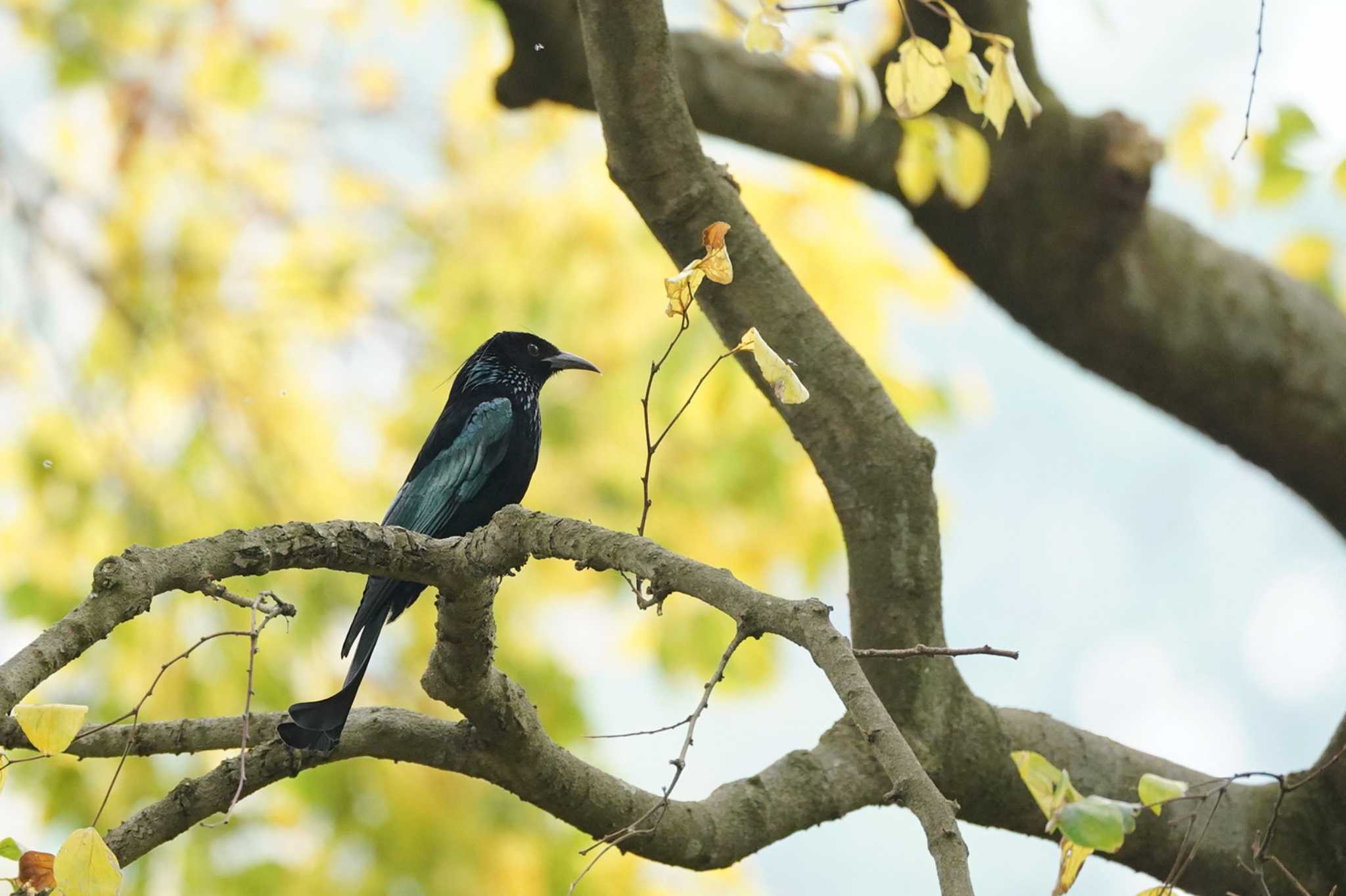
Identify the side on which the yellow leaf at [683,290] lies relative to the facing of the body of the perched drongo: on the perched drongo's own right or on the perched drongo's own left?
on the perched drongo's own right

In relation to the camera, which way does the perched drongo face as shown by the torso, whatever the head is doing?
to the viewer's right

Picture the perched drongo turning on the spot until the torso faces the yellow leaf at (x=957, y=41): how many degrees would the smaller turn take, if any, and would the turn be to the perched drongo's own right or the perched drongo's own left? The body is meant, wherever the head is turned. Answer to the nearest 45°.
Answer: approximately 45° to the perched drongo's own right

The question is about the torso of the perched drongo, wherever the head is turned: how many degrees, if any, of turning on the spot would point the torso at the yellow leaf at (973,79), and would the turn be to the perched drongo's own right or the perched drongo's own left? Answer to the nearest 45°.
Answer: approximately 45° to the perched drongo's own right

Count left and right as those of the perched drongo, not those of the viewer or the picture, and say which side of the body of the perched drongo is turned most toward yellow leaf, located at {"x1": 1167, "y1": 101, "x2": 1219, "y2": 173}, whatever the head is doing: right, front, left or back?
front

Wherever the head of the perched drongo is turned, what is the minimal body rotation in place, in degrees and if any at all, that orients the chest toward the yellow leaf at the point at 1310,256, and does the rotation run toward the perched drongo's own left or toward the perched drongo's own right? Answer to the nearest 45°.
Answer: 0° — it already faces it

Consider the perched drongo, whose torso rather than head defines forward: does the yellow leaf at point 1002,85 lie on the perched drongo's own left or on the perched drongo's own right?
on the perched drongo's own right

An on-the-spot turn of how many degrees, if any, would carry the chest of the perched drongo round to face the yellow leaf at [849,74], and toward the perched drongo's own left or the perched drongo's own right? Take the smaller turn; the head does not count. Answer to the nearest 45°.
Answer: approximately 45° to the perched drongo's own right
